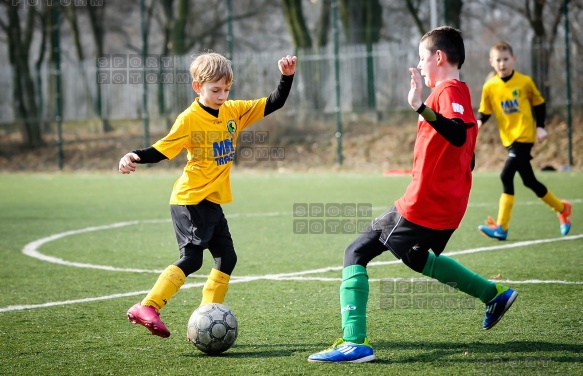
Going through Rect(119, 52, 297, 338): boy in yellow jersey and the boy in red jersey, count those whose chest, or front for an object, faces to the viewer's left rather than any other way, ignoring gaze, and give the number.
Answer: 1

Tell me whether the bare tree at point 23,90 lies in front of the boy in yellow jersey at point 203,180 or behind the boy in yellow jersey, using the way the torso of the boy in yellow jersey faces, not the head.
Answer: behind

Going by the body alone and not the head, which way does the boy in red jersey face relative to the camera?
to the viewer's left

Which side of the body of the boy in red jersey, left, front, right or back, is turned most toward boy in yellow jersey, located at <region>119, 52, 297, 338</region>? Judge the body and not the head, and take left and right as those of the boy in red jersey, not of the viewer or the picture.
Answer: front

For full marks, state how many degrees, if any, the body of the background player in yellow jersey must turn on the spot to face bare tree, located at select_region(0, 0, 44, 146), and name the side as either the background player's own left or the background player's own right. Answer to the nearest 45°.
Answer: approximately 90° to the background player's own right

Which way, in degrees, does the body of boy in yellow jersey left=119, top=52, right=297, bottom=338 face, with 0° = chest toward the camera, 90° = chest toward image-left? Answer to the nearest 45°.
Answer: approximately 315°

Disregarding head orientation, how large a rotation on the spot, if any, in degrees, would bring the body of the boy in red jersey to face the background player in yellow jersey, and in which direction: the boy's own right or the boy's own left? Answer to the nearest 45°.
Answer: approximately 90° to the boy's own right

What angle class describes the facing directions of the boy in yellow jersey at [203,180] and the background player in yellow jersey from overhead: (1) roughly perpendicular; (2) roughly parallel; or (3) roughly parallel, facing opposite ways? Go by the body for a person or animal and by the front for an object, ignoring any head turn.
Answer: roughly perpendicular

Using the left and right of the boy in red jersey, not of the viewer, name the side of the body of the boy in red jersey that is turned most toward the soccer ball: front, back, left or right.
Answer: front

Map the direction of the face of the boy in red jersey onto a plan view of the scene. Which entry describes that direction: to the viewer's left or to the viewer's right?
to the viewer's left

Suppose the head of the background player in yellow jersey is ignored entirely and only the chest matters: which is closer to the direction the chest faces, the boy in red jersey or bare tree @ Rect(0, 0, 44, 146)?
the boy in red jersey

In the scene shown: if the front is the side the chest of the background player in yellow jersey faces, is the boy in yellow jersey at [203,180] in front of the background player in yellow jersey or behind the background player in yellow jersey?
in front

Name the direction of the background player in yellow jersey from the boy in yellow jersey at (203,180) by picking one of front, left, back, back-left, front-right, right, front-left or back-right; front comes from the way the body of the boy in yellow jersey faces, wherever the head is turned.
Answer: left

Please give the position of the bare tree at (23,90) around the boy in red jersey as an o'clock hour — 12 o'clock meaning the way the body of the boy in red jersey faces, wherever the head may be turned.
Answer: The bare tree is roughly at 2 o'clock from the boy in red jersey.

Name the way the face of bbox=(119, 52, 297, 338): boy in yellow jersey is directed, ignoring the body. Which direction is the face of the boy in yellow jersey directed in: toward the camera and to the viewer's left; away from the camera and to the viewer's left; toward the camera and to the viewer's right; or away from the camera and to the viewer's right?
toward the camera and to the viewer's right
